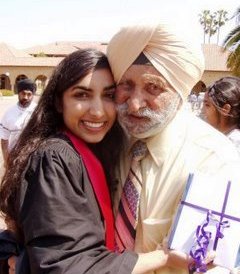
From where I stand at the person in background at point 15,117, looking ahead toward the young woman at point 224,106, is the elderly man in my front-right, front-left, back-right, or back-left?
front-right

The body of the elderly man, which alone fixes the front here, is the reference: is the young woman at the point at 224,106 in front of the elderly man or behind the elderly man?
behind

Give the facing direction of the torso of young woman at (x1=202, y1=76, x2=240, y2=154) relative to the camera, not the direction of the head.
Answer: to the viewer's left

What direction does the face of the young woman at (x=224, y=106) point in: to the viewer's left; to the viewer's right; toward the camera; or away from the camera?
to the viewer's left

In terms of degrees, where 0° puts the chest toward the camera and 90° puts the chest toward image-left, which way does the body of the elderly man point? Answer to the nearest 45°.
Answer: approximately 45°

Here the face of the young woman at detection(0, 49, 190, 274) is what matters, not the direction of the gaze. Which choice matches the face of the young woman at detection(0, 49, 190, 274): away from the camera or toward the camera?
toward the camera

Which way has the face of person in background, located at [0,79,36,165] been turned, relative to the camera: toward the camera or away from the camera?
toward the camera

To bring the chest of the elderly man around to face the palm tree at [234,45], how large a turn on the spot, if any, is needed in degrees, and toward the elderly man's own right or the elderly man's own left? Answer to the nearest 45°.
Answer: approximately 135° to the elderly man's own right

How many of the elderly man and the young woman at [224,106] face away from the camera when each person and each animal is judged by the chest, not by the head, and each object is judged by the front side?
0

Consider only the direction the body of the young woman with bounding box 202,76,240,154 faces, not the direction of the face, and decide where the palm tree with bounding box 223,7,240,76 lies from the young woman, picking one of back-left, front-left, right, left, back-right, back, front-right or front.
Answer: right

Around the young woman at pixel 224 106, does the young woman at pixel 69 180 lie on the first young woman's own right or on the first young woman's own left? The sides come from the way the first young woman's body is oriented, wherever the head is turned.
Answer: on the first young woman's own left
